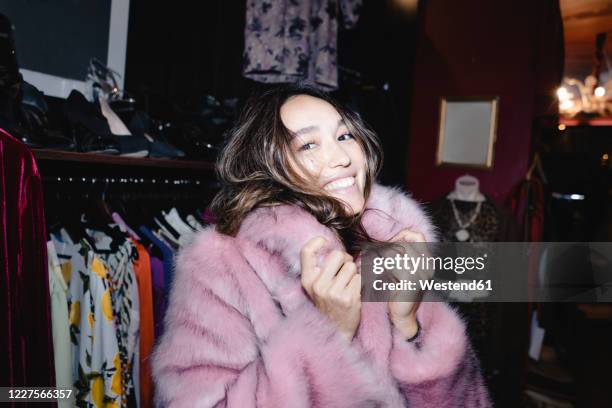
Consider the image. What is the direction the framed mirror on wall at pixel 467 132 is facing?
toward the camera

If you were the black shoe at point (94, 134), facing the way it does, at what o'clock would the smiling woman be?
The smiling woman is roughly at 2 o'clock from the black shoe.

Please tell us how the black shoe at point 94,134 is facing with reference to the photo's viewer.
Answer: facing to the right of the viewer

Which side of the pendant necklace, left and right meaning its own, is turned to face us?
front

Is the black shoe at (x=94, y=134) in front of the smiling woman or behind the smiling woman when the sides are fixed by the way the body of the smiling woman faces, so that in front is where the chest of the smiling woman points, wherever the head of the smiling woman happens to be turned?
behind

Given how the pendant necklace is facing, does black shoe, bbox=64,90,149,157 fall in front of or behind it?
in front
